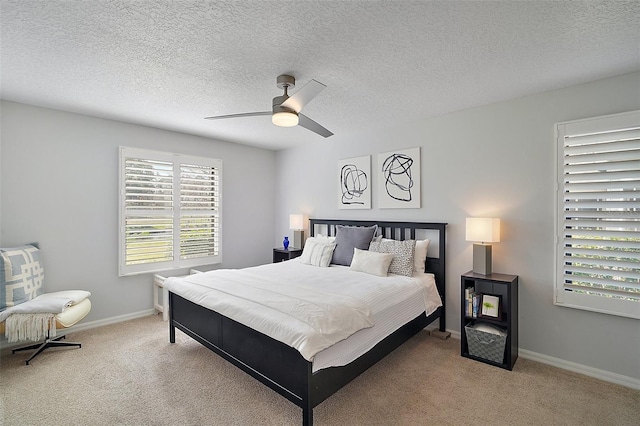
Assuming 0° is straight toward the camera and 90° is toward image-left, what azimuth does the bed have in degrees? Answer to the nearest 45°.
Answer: approximately 45°

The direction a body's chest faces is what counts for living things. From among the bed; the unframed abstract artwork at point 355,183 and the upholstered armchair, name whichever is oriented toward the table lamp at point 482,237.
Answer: the upholstered armchair

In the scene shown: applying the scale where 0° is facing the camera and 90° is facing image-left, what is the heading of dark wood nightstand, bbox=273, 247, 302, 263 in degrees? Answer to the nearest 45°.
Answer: approximately 45°

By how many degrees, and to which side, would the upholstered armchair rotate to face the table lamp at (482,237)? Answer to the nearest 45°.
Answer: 0° — it already faces it

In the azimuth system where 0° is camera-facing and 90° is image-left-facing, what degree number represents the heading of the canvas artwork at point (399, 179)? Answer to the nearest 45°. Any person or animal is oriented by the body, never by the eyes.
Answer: approximately 45°

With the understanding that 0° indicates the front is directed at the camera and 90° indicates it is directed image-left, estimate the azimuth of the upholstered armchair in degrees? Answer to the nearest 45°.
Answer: approximately 315°
